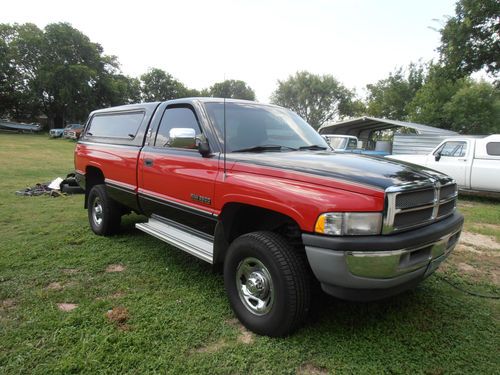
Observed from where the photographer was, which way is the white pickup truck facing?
facing to the left of the viewer

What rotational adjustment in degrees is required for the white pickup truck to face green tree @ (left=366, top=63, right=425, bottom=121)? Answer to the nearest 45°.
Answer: approximately 90° to its right

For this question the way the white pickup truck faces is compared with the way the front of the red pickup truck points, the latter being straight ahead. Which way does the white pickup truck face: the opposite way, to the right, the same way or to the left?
the opposite way

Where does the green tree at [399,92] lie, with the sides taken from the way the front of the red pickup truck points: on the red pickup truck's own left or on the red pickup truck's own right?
on the red pickup truck's own left

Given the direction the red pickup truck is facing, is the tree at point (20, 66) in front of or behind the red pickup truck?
behind

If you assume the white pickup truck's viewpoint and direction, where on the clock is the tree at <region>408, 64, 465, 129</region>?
The tree is roughly at 3 o'clock from the white pickup truck.

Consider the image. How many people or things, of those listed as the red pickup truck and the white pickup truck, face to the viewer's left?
1

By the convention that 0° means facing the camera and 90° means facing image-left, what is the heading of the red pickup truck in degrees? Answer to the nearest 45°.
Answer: approximately 315°

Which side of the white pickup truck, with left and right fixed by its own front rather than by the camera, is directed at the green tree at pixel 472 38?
right

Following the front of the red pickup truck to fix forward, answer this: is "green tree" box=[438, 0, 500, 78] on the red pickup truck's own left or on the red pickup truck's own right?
on the red pickup truck's own left

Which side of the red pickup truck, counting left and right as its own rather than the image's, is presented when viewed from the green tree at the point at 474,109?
left

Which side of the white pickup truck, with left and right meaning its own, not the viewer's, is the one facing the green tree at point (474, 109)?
right
